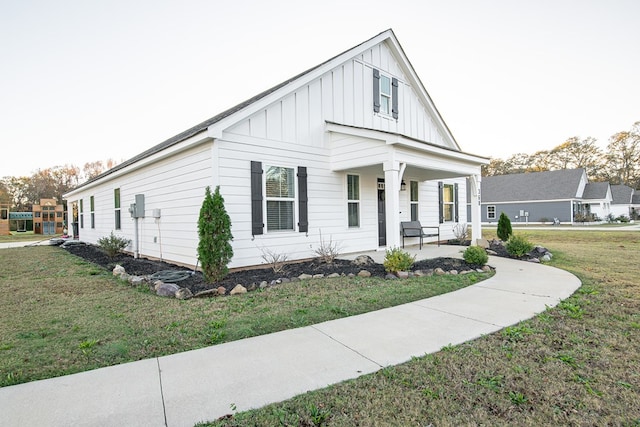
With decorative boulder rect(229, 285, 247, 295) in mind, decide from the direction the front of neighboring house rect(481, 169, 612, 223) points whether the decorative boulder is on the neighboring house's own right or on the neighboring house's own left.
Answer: on the neighboring house's own right

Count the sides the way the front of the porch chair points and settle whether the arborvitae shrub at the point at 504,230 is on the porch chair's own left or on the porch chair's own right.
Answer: on the porch chair's own left

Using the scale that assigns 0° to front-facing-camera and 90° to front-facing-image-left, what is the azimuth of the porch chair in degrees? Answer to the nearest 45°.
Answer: approximately 315°

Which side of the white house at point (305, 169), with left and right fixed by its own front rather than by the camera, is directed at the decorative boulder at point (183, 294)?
right

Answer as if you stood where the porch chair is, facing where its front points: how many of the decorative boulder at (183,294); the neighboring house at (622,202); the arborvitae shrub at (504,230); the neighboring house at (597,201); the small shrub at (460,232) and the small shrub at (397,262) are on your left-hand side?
4

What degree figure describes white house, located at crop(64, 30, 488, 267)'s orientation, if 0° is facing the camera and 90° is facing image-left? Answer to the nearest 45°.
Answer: approximately 315°

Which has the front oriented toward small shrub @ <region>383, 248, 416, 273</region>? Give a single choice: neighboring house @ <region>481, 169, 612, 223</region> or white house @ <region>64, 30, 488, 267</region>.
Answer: the white house
